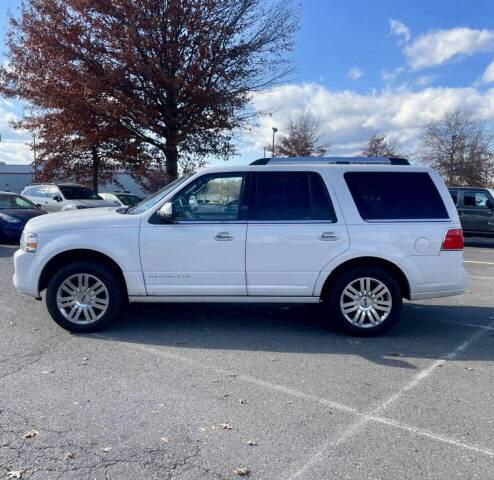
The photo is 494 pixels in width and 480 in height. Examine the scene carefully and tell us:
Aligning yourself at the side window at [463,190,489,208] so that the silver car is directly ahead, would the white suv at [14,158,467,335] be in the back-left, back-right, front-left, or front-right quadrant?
front-left

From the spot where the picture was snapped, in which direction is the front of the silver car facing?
facing the viewer and to the right of the viewer

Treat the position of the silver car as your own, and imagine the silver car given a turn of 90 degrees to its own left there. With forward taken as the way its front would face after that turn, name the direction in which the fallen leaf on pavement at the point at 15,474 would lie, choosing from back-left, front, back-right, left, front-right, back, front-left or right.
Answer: back-right

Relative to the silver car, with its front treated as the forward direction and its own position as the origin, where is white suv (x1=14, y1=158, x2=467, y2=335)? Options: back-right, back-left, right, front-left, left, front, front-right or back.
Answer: front-right

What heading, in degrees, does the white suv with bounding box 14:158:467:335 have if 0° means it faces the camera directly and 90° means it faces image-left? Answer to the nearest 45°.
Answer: approximately 90°

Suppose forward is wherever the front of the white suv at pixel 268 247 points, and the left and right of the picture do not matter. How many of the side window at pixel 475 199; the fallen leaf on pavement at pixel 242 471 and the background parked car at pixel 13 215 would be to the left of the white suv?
1

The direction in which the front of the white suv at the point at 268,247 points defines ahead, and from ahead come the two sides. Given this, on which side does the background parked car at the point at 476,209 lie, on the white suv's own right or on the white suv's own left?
on the white suv's own right
